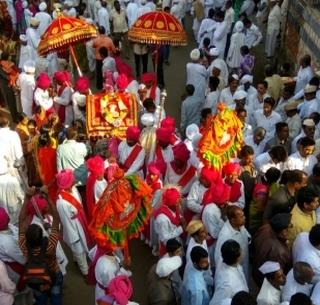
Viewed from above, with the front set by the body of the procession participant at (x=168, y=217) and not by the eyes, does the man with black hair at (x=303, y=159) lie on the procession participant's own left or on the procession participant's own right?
on the procession participant's own left

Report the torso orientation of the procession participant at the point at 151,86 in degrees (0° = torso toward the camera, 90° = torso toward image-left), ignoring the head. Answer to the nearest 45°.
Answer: approximately 45°

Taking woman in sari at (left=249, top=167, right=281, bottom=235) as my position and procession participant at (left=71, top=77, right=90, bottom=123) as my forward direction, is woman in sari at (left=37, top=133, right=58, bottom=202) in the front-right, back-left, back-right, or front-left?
front-left

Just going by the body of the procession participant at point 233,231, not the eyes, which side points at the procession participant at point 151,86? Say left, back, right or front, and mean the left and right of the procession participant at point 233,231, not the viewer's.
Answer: back
